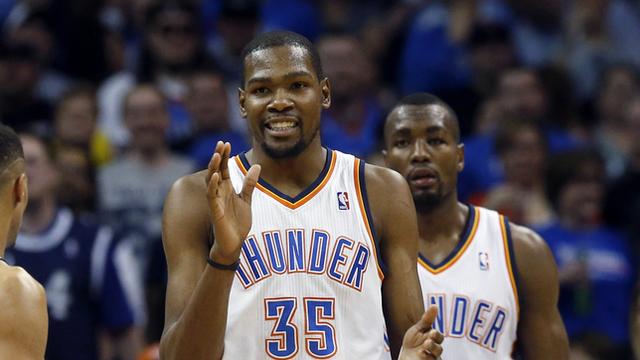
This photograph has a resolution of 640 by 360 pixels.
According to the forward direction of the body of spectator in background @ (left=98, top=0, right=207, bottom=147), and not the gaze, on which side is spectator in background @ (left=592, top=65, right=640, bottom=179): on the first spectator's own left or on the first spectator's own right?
on the first spectator's own left

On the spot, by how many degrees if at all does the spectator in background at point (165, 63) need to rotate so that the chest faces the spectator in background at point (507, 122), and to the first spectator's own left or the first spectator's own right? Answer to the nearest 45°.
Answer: approximately 90° to the first spectator's own left

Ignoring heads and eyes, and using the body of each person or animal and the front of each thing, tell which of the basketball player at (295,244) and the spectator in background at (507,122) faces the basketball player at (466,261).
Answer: the spectator in background

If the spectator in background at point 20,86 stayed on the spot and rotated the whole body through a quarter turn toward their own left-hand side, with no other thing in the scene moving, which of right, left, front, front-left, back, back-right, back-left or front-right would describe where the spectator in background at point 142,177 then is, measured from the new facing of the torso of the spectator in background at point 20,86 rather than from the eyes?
front-right

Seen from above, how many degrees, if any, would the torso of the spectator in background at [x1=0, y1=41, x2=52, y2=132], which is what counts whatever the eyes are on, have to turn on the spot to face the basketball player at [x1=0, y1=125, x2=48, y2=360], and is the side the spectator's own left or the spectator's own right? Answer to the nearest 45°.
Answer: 0° — they already face them

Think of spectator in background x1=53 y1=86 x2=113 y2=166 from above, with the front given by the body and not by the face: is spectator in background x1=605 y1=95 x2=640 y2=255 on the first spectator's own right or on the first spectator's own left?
on the first spectator's own left

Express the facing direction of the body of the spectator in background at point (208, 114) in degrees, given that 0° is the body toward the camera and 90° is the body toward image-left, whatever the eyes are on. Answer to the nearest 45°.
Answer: approximately 0°

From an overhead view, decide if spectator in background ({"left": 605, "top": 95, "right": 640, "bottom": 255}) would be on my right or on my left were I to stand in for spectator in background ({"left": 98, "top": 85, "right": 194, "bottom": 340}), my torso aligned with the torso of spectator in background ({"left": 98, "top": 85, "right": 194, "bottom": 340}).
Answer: on my left

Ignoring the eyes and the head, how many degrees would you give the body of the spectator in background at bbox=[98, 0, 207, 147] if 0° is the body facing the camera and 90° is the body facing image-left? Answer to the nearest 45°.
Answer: approximately 0°

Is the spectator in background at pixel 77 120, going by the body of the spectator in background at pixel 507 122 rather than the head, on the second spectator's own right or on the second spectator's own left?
on the second spectator's own right
